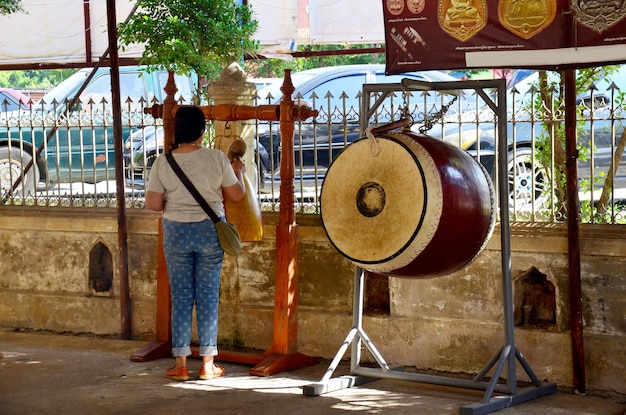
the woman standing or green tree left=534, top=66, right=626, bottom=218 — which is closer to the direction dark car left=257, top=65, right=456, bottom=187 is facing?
the woman standing

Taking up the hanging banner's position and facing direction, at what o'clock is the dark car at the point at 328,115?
The dark car is roughly at 5 o'clock from the hanging banner.

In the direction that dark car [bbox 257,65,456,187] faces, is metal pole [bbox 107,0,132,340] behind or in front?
in front

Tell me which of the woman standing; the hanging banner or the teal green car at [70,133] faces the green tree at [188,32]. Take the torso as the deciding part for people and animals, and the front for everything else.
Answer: the woman standing

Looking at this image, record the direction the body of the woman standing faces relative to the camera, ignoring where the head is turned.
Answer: away from the camera

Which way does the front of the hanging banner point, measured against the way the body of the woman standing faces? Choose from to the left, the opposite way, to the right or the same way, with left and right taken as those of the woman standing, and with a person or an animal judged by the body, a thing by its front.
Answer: the opposite way

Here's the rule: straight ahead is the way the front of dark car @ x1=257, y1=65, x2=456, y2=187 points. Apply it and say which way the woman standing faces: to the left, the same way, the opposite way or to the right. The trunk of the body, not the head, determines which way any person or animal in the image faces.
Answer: to the right

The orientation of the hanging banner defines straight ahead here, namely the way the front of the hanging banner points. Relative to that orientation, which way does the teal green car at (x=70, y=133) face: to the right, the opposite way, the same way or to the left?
to the right

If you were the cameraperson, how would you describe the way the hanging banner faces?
facing the viewer

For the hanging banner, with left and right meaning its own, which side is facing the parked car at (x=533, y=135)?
back

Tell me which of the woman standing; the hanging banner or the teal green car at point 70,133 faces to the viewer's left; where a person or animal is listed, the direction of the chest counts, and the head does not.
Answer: the teal green car

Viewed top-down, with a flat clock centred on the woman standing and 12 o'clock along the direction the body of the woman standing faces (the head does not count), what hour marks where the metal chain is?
The metal chain is roughly at 4 o'clock from the woman standing.

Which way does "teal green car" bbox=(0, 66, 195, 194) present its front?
to the viewer's left

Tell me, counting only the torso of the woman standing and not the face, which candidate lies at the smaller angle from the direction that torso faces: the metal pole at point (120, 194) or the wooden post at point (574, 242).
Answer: the metal pole

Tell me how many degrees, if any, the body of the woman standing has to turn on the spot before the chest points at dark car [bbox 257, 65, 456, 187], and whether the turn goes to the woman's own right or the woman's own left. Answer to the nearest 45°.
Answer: approximately 45° to the woman's own right

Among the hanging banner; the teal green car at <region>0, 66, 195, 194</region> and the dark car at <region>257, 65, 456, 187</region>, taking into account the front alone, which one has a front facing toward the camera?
the hanging banner

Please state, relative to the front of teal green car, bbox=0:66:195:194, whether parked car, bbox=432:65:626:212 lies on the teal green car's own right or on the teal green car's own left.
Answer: on the teal green car's own left
